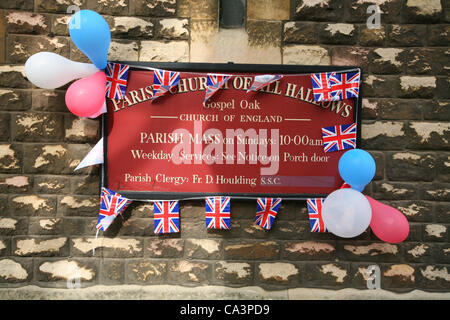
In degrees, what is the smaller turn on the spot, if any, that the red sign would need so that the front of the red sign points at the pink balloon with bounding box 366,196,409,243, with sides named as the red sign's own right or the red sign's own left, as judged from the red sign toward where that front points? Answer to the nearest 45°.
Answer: approximately 90° to the red sign's own left

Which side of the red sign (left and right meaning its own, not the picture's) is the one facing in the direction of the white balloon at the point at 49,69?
right

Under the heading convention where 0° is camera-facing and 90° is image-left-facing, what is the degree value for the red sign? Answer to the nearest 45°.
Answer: approximately 0°

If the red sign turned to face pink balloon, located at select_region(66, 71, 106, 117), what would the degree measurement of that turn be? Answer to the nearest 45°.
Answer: approximately 90° to its right

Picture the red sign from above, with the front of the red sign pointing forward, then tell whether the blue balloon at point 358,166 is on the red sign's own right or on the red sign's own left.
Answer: on the red sign's own left
